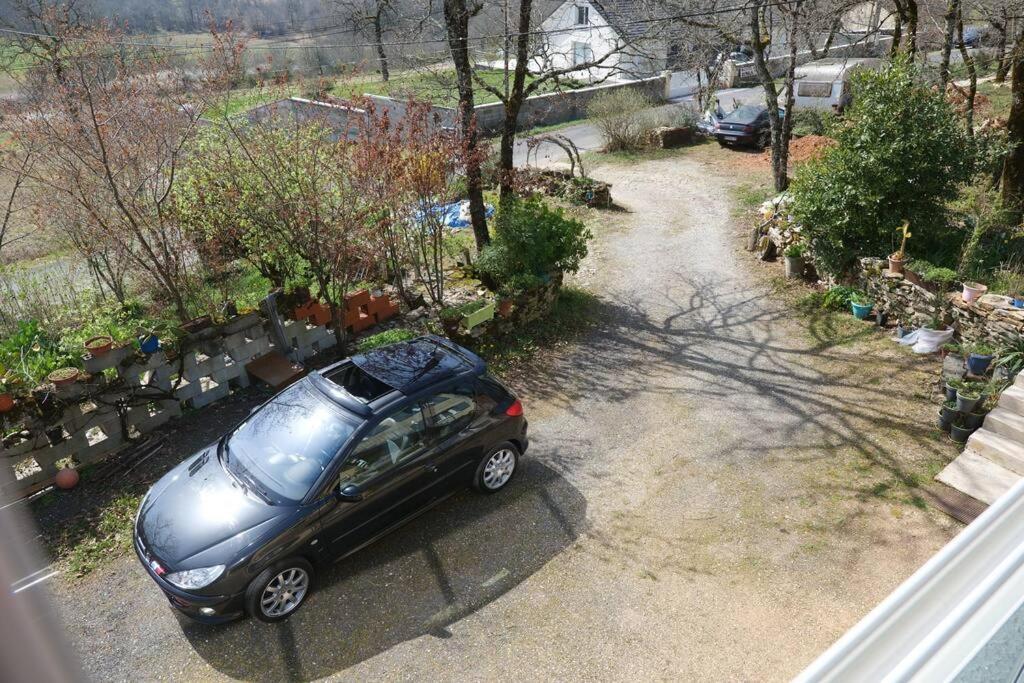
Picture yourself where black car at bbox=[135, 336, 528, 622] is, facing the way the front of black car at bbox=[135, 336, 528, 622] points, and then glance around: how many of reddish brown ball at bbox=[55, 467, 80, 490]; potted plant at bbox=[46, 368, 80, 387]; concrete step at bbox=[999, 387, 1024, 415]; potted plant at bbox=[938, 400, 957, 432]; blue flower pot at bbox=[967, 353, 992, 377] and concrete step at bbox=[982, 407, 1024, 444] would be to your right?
2

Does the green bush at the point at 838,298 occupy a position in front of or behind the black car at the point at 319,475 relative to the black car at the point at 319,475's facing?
behind

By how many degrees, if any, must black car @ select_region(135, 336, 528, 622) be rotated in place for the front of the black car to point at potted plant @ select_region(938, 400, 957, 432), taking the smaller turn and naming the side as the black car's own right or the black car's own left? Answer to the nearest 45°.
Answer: approximately 135° to the black car's own left

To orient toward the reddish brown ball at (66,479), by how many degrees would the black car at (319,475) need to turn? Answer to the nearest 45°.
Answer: approximately 90° to its right

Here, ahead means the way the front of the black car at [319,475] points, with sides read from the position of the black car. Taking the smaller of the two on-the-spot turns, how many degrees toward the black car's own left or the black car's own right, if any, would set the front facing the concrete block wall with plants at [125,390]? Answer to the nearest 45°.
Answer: approximately 90° to the black car's own right

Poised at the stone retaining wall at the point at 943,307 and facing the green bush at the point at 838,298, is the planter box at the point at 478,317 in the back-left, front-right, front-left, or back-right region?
front-left

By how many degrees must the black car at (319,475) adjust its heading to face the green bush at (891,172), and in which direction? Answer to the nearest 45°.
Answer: approximately 135° to its left

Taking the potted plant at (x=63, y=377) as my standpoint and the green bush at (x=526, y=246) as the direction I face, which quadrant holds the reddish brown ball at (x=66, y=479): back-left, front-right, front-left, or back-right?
back-right

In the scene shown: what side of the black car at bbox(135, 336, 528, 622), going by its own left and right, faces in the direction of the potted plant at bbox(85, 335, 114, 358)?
right

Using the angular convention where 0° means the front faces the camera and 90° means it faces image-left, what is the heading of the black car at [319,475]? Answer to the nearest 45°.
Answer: approximately 45°

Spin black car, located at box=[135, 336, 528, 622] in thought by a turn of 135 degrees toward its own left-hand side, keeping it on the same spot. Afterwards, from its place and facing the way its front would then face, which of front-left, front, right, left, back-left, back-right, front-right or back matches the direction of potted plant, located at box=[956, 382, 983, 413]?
front

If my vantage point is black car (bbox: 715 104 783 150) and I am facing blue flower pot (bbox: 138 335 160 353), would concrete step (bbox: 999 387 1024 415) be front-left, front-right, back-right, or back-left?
front-left

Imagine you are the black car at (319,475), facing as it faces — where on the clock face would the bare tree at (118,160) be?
The bare tree is roughly at 4 o'clock from the black car.

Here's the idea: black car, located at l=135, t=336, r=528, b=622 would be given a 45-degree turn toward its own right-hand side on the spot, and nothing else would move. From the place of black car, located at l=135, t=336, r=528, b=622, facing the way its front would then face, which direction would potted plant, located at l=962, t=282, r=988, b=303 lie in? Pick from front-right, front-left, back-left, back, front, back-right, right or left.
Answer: back

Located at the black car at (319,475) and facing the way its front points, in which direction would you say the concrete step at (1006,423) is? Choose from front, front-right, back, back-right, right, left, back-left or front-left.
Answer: back-left

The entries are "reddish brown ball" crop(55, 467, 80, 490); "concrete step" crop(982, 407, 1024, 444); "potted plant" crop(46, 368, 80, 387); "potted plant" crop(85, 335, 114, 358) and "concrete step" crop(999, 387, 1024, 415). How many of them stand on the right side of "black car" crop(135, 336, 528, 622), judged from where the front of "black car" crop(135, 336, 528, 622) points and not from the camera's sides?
3

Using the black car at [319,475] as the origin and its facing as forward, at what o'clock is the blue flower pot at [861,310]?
The blue flower pot is roughly at 7 o'clock from the black car.

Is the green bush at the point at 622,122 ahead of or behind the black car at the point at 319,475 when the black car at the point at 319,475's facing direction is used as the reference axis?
behind

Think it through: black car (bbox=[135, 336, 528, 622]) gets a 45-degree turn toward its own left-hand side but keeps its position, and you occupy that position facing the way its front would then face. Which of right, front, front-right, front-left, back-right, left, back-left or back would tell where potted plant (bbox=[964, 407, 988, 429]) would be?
left

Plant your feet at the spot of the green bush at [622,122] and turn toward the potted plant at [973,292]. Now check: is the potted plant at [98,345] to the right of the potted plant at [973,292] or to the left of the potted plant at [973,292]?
right

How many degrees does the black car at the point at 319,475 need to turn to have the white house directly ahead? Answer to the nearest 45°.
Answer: approximately 180°

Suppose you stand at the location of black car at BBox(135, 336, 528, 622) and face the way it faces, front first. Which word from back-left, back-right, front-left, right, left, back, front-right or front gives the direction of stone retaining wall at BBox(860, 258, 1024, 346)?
back-left
